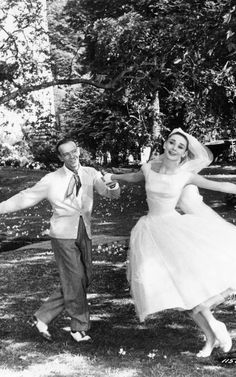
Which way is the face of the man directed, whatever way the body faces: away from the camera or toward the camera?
toward the camera

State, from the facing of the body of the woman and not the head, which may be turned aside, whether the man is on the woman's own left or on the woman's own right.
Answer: on the woman's own right

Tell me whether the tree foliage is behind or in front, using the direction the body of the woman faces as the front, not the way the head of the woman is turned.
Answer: behind

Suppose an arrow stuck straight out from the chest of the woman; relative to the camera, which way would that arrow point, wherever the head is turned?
toward the camera
